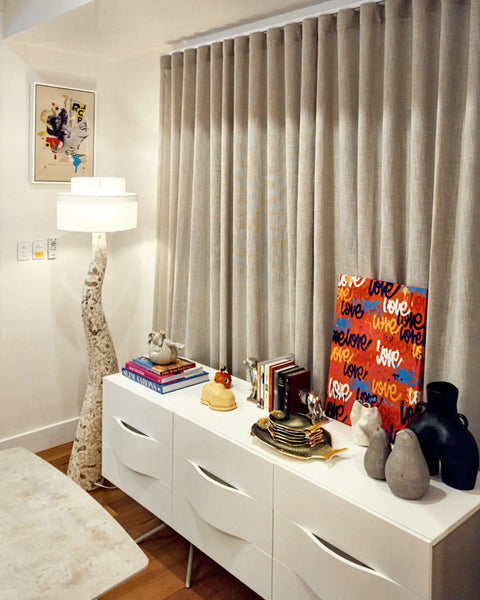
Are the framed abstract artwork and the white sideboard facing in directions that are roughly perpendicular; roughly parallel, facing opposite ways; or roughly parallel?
roughly perpendicular

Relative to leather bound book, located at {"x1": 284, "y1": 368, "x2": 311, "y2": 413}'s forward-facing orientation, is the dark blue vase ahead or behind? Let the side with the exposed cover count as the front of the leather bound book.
ahead

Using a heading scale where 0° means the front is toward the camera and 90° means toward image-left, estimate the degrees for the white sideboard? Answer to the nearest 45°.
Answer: approximately 45°

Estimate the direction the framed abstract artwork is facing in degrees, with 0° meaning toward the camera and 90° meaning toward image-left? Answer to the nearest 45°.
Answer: approximately 315°

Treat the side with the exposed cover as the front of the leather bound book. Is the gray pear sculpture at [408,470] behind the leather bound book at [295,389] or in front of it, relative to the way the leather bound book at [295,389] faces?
in front

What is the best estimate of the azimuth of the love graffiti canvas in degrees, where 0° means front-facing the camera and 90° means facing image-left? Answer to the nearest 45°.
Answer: approximately 45°

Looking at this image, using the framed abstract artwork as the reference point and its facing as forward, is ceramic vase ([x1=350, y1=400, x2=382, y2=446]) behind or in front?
in front
